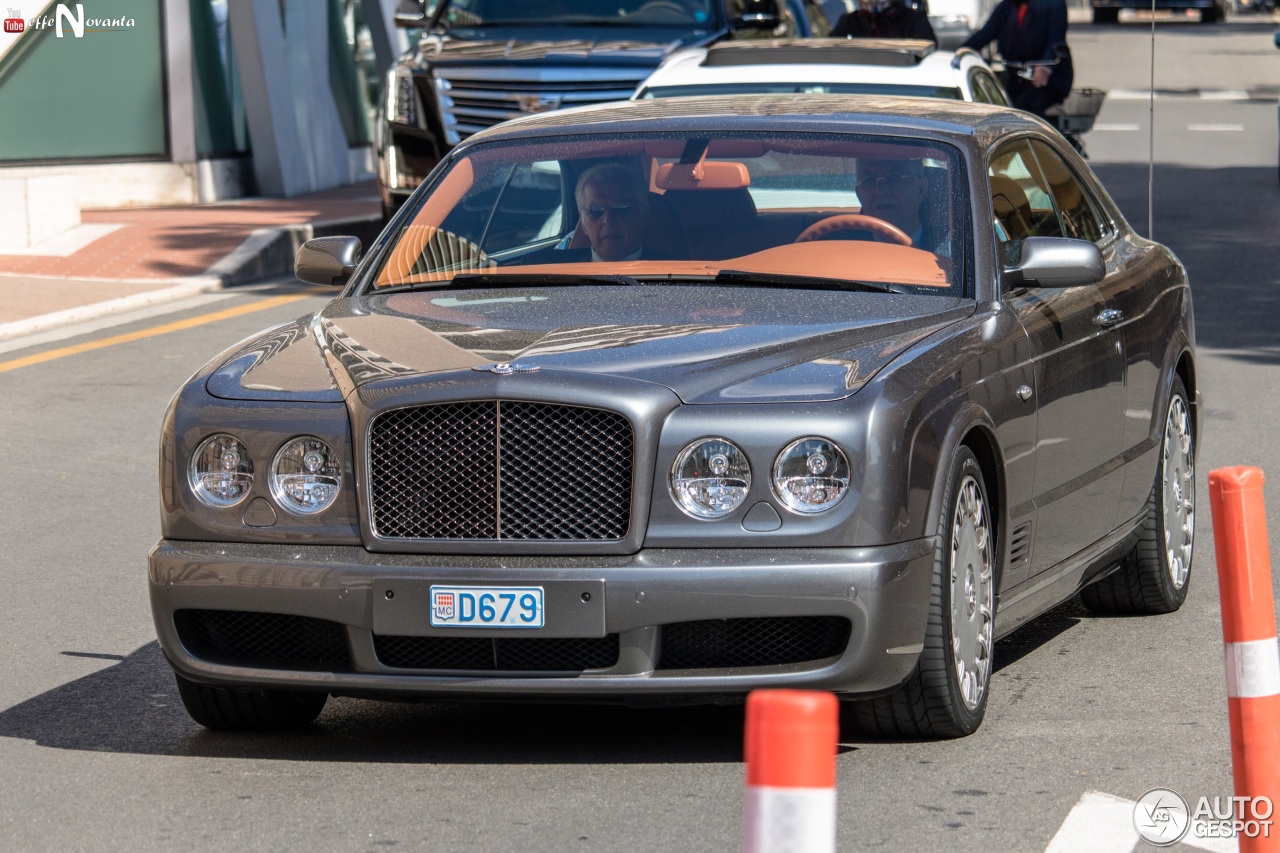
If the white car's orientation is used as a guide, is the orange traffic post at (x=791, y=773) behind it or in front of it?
in front

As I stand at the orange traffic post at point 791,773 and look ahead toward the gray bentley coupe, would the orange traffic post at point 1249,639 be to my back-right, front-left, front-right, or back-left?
front-right

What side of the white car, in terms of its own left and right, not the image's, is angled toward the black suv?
right

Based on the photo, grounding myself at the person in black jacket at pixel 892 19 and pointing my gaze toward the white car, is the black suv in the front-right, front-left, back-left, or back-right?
front-right

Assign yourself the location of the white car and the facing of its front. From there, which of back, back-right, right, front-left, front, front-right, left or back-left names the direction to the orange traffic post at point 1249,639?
front-left

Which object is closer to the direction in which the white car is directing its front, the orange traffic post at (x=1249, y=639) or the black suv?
the orange traffic post

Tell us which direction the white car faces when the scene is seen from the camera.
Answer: facing the viewer and to the left of the viewer

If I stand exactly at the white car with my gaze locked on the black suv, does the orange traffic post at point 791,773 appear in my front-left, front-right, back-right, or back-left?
back-left

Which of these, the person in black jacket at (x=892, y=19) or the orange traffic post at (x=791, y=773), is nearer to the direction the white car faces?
the orange traffic post

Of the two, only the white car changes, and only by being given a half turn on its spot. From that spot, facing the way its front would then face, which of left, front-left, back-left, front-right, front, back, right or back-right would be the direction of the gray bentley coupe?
back-right

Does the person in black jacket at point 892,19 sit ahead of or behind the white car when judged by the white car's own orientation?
behind

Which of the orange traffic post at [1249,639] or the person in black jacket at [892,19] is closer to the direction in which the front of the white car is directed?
the orange traffic post

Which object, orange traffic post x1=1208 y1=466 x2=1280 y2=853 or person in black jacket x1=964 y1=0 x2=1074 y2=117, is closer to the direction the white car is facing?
the orange traffic post
